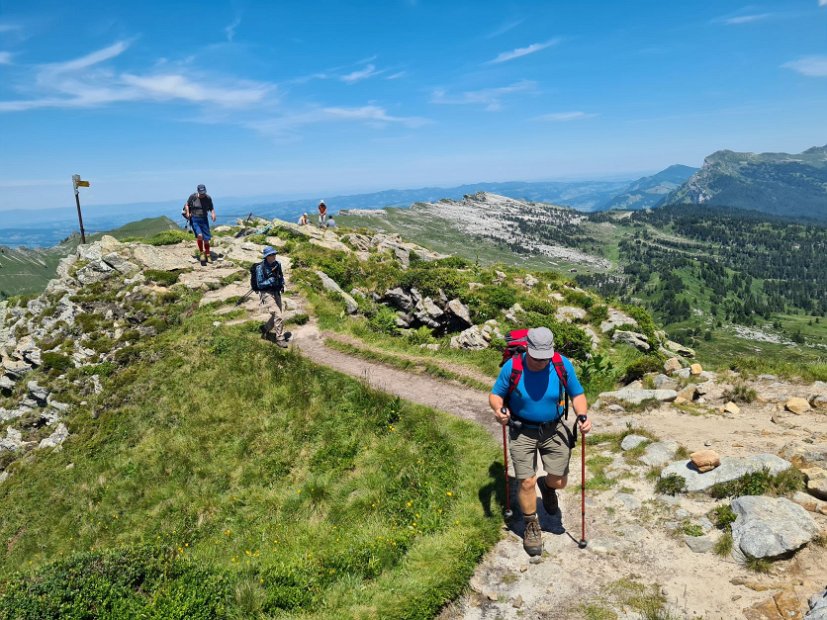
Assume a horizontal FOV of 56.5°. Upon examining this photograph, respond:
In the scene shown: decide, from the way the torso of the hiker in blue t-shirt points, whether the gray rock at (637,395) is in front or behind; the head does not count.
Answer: behind

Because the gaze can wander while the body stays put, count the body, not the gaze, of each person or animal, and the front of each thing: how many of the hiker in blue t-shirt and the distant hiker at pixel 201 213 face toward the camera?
2

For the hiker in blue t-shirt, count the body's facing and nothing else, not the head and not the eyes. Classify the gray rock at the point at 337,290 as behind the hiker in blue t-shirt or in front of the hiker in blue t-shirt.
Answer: behind

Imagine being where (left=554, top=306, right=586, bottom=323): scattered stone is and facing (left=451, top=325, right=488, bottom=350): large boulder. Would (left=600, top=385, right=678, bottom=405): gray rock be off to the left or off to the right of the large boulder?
left
